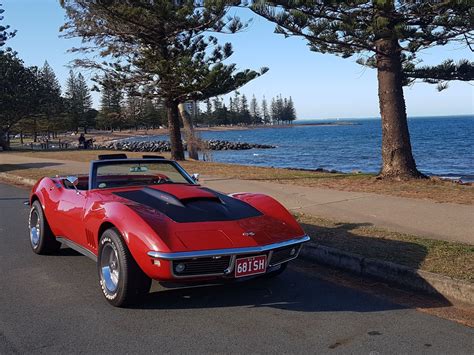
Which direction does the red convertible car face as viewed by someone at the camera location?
facing the viewer and to the right of the viewer
